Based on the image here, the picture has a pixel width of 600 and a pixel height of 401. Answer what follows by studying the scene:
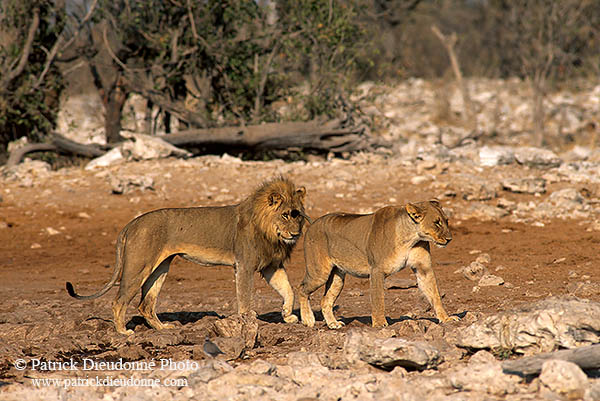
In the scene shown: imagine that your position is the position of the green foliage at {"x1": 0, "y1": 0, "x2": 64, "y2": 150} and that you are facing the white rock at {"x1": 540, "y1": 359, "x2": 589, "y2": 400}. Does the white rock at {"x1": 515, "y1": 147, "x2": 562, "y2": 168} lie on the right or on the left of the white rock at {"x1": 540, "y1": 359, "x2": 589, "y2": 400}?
left

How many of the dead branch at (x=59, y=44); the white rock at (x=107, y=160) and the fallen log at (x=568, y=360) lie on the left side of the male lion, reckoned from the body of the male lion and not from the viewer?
2

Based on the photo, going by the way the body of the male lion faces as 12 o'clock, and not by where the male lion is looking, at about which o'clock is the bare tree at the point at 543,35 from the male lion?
The bare tree is roughly at 10 o'clock from the male lion.

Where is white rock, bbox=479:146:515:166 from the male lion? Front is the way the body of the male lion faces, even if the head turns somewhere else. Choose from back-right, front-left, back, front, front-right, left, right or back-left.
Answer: front-left

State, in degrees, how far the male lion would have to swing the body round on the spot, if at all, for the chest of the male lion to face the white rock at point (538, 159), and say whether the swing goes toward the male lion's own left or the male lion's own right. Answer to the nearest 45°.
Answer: approximately 45° to the male lion's own left

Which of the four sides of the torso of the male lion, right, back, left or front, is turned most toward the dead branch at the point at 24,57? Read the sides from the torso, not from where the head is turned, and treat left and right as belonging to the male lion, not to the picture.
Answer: left

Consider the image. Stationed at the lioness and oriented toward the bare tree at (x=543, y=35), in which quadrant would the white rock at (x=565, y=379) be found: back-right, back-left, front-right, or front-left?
back-right

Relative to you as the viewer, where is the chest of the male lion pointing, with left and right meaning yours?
facing to the right of the viewer

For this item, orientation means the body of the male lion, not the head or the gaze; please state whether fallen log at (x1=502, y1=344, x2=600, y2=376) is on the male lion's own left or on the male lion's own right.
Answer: on the male lion's own right

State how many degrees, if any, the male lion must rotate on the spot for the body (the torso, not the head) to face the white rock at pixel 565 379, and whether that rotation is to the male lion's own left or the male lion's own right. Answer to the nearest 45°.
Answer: approximately 45° to the male lion's own right

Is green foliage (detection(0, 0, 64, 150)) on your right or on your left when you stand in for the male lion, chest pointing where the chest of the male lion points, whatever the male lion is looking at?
on your left
